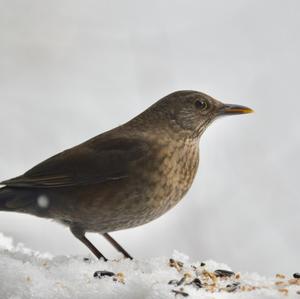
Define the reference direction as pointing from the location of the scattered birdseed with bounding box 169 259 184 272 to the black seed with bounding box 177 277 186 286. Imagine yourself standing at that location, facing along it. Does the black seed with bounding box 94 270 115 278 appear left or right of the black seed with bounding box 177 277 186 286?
right

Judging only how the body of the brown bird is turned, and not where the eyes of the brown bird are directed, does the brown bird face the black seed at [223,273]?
yes

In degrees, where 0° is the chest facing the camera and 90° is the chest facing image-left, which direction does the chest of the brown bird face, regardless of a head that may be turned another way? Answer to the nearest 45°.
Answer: approximately 270°
